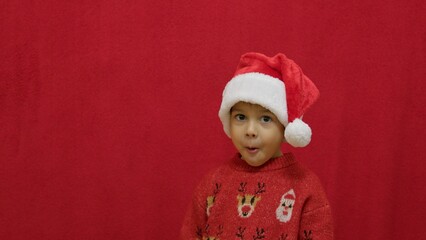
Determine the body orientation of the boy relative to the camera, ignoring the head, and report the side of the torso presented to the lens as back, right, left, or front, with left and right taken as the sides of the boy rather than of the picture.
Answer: front
